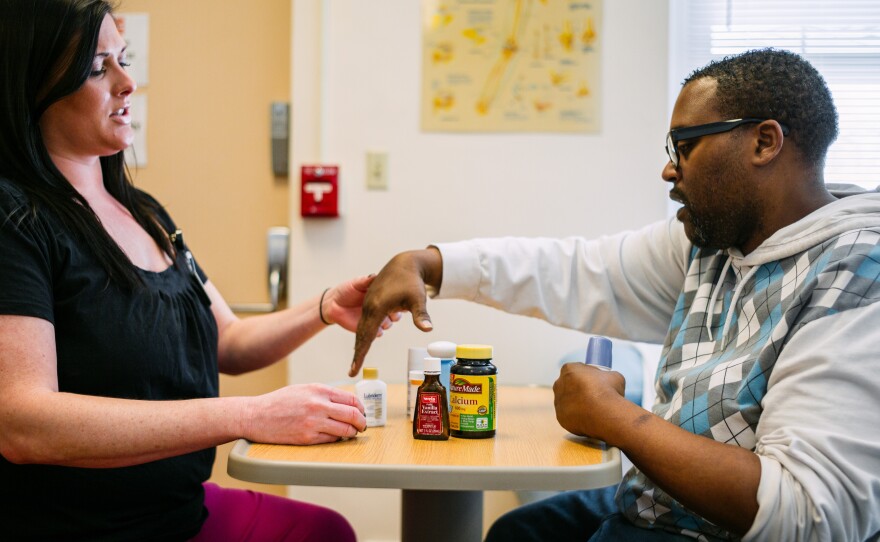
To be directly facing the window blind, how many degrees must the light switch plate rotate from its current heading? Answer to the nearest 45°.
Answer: approximately 90° to its left

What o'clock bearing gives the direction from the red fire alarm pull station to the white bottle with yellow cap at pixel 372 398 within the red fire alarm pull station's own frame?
The white bottle with yellow cap is roughly at 12 o'clock from the red fire alarm pull station.

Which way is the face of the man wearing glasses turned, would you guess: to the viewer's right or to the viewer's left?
to the viewer's left

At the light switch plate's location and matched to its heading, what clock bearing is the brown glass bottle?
The brown glass bottle is roughly at 12 o'clock from the light switch plate.

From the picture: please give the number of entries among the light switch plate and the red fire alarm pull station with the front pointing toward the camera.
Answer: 2

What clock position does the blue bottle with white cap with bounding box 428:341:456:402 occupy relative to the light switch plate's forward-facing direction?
The blue bottle with white cap is roughly at 12 o'clock from the light switch plate.

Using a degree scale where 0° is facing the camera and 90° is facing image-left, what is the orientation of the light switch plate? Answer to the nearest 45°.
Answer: approximately 0°
